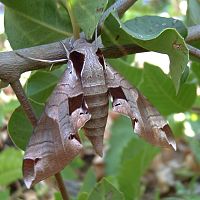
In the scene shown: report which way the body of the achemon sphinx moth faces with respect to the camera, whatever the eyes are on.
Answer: away from the camera
